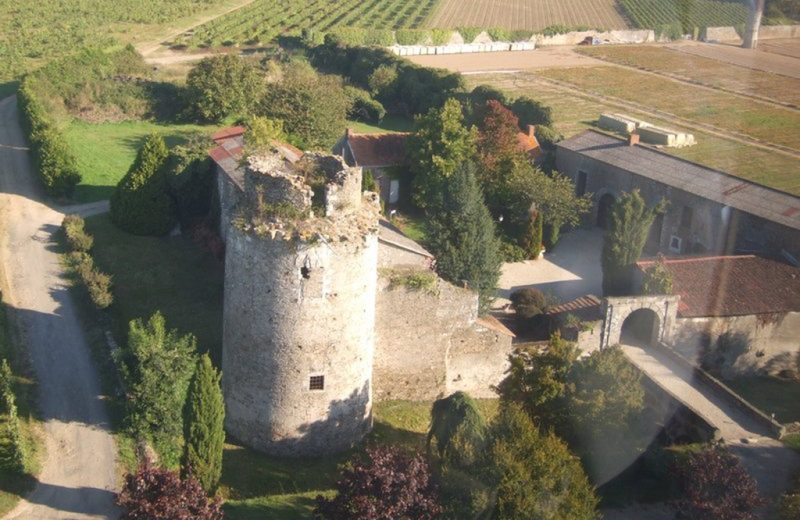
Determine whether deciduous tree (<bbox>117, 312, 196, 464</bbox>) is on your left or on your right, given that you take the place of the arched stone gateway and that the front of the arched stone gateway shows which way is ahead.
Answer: on your right

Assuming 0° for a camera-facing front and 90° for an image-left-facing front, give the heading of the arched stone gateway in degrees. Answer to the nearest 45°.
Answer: approximately 0°

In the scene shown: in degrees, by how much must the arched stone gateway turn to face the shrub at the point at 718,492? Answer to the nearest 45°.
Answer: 0° — it already faces it

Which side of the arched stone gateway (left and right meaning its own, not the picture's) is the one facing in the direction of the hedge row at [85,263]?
right

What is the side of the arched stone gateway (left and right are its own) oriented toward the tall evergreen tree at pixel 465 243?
right

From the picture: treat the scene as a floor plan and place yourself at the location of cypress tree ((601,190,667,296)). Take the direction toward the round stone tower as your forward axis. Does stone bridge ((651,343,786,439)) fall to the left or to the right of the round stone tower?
left

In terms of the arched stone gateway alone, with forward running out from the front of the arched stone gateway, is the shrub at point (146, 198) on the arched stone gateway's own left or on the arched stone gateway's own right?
on the arched stone gateway's own right

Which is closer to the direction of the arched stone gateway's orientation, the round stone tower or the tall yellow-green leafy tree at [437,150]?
the round stone tower

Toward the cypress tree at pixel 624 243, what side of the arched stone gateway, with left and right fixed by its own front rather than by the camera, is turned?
back
